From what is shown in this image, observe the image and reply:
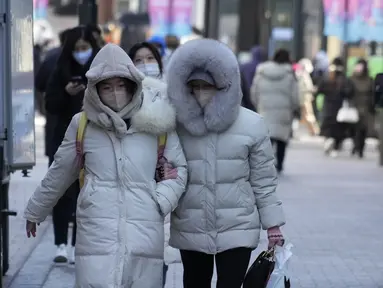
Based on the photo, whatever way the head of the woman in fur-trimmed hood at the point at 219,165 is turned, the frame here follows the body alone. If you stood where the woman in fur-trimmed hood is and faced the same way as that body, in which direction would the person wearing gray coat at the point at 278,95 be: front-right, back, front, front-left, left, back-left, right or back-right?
back

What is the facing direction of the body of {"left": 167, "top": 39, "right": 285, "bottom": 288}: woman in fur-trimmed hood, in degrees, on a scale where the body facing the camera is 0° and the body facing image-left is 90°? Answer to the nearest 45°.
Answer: approximately 0°

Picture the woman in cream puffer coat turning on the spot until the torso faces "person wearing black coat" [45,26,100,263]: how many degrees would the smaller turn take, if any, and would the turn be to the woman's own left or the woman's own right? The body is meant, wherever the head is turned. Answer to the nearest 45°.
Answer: approximately 180°

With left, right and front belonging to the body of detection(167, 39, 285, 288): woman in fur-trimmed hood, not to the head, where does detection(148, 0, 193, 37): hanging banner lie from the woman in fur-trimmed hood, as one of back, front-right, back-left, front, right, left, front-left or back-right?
back

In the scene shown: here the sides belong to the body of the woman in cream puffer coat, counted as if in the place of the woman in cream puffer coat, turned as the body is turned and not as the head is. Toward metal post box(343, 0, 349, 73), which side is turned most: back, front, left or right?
back

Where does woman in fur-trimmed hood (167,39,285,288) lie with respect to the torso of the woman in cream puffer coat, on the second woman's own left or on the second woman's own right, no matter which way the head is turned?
on the second woman's own left
